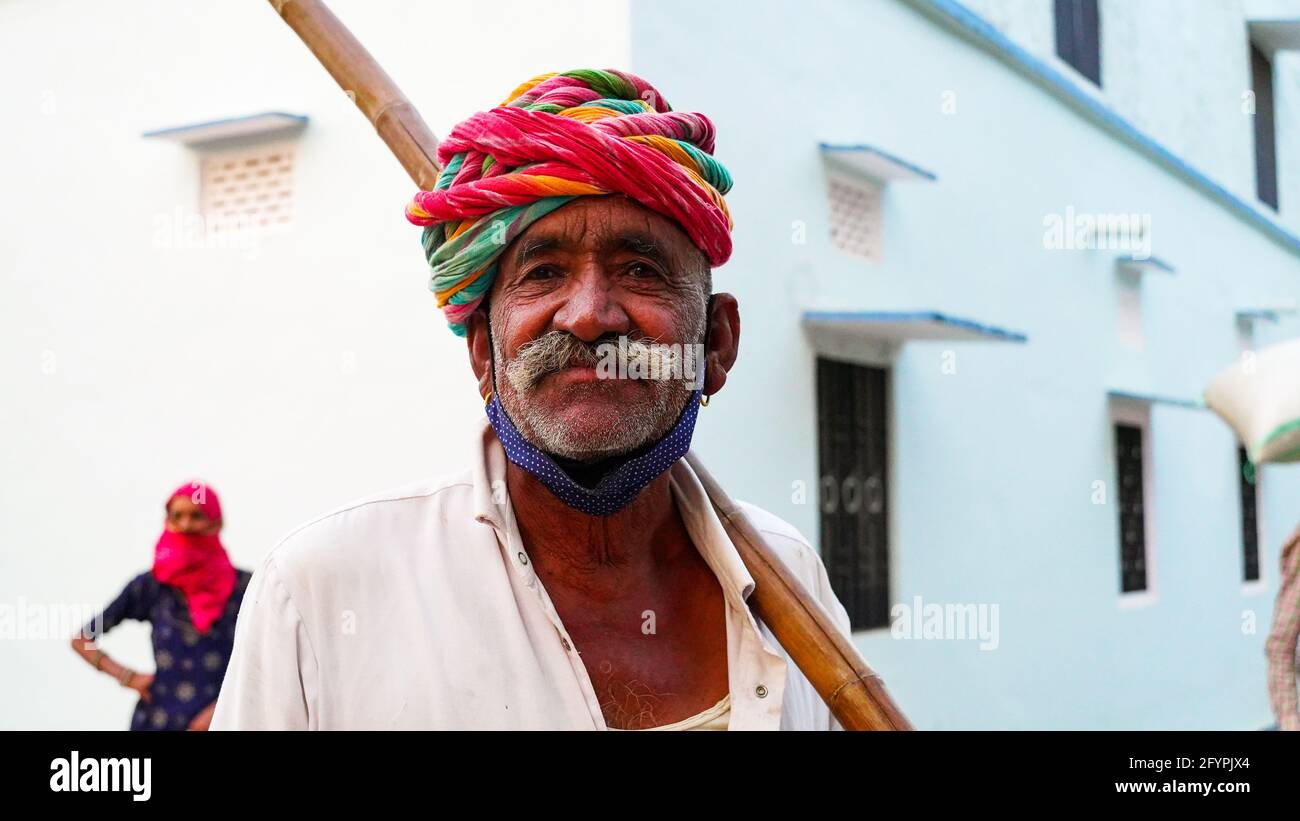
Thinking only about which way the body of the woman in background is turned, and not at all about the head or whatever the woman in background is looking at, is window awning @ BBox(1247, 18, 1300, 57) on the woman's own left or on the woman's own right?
on the woman's own left

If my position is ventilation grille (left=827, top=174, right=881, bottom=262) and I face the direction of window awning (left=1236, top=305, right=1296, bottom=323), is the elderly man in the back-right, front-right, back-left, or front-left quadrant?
back-right

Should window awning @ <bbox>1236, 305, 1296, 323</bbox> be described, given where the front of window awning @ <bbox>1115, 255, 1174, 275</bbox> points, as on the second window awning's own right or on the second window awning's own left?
on the second window awning's own left

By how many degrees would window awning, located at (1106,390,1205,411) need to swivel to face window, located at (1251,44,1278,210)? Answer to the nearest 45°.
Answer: approximately 135° to its left

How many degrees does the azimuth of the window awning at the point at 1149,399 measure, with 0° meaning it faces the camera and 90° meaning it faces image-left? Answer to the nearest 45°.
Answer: approximately 315°
